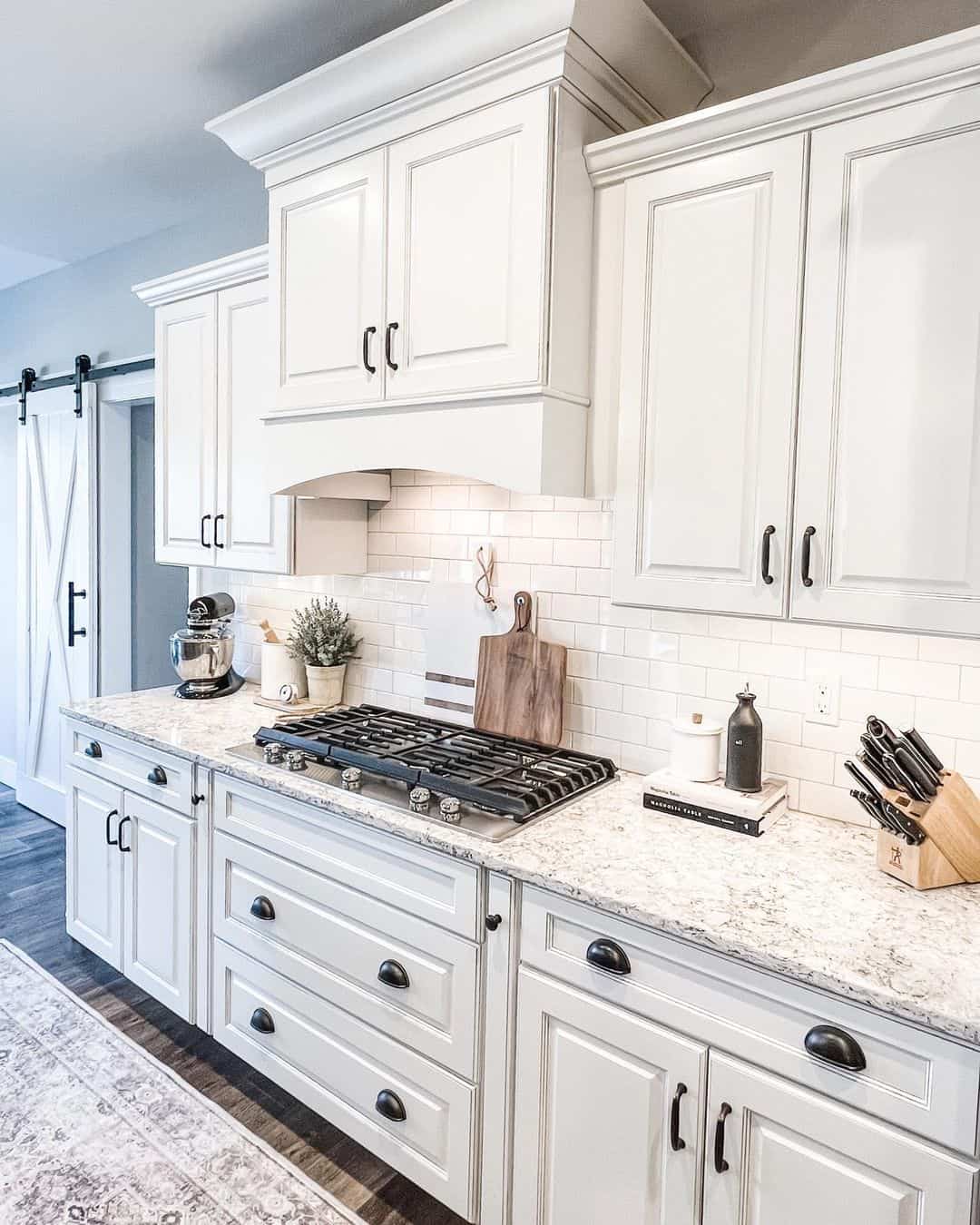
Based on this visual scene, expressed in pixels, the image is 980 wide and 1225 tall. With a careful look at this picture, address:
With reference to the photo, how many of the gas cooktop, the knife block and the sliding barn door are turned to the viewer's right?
0

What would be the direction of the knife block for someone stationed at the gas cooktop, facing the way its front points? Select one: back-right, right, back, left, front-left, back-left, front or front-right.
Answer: left

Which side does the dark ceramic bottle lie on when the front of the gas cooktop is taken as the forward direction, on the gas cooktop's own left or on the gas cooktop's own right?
on the gas cooktop's own left

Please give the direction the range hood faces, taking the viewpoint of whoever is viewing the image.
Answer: facing the viewer and to the left of the viewer

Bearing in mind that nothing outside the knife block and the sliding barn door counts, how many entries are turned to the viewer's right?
0

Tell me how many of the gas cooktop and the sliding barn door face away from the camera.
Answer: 0

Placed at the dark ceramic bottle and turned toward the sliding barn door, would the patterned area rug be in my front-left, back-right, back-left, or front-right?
front-left

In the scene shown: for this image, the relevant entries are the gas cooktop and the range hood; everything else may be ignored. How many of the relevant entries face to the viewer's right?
0

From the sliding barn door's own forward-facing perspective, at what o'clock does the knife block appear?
The knife block is roughly at 10 o'clock from the sliding barn door.

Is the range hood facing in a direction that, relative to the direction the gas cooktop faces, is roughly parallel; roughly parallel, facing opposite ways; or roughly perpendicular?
roughly parallel

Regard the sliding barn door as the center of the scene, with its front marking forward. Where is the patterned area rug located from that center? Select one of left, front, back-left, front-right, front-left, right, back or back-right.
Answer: front-left

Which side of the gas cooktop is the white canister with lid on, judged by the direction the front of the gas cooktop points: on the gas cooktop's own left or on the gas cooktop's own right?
on the gas cooktop's own left
